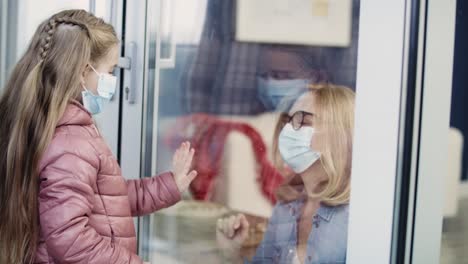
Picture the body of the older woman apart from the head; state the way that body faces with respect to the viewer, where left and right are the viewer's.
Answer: facing the viewer and to the left of the viewer

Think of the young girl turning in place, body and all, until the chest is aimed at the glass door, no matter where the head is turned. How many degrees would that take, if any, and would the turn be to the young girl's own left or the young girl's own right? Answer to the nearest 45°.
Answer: approximately 45° to the young girl's own left

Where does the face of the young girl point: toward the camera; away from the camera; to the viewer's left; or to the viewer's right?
to the viewer's right

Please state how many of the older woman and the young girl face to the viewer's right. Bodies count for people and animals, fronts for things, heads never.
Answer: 1

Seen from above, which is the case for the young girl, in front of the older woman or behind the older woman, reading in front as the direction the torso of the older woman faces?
in front

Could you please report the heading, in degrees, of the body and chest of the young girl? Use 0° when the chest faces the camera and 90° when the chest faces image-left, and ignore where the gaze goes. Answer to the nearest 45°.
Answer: approximately 270°
